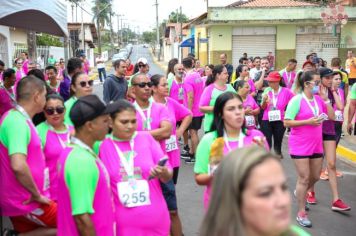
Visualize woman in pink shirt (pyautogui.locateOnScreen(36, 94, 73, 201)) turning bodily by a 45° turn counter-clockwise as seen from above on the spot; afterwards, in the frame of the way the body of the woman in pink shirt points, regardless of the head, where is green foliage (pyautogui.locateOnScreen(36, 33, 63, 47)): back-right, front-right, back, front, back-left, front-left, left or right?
back-left

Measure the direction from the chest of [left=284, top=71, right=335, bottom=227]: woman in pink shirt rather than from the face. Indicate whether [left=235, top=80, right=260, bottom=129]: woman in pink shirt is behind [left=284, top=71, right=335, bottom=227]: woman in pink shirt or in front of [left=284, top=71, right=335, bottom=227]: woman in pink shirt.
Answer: behind

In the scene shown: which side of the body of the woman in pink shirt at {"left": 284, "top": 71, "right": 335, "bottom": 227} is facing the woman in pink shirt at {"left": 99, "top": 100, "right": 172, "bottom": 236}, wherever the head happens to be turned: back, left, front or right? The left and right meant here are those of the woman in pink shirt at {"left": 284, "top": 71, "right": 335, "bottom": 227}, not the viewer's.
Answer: right

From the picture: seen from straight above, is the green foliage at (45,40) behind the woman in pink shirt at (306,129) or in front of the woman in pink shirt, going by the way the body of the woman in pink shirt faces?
behind

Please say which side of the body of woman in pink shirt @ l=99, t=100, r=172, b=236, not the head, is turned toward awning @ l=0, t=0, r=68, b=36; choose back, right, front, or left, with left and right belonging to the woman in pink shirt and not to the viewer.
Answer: back

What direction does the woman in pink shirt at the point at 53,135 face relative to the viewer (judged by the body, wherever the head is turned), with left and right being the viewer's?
facing the viewer

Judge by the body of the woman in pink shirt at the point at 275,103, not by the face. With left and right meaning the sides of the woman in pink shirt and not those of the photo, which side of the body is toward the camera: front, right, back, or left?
front

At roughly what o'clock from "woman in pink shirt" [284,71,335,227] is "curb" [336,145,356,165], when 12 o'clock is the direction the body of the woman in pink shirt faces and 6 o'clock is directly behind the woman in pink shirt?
The curb is roughly at 8 o'clock from the woman in pink shirt.

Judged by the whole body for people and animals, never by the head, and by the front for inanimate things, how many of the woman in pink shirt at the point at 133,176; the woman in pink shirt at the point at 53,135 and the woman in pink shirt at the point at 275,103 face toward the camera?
3

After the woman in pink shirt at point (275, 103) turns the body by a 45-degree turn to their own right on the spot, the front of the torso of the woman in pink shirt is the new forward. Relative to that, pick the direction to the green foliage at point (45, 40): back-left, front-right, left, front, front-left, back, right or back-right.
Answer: right

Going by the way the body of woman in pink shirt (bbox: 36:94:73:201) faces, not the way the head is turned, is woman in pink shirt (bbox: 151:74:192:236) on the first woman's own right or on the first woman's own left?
on the first woman's own left

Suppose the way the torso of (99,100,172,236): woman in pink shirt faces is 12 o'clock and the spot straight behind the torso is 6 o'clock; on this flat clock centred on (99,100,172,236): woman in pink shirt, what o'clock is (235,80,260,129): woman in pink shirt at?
(235,80,260,129): woman in pink shirt is roughly at 7 o'clock from (99,100,172,236): woman in pink shirt.
